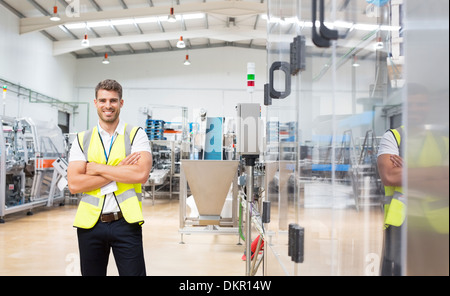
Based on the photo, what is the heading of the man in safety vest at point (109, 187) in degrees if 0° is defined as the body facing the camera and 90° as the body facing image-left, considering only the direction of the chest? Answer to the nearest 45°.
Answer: approximately 0°

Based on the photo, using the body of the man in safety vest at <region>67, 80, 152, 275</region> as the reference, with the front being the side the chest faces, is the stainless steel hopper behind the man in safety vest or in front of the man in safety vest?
behind

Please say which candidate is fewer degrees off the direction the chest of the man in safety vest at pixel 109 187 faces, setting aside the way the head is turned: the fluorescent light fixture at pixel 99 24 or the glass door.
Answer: the glass door

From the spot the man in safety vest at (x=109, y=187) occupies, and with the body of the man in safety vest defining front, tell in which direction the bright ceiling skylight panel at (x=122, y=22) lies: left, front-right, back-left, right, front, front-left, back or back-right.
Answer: back

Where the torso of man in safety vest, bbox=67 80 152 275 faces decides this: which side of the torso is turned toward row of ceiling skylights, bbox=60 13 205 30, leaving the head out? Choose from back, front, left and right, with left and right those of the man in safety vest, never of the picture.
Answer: back

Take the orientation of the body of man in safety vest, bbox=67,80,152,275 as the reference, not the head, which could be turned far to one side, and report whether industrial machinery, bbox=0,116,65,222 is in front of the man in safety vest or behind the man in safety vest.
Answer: behind

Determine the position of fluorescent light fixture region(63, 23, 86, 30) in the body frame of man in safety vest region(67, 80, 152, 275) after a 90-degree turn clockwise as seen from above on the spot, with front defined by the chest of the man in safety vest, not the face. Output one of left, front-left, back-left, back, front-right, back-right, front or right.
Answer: right
